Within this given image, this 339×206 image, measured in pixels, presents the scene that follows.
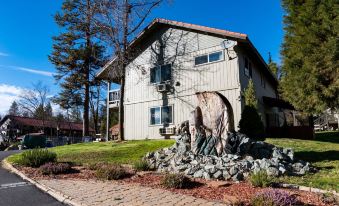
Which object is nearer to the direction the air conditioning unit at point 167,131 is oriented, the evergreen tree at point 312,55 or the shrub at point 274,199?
the shrub

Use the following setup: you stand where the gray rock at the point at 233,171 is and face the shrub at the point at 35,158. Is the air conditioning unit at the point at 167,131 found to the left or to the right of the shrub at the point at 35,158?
right

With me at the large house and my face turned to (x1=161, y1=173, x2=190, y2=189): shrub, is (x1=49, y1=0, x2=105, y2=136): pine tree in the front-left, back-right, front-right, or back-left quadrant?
back-right

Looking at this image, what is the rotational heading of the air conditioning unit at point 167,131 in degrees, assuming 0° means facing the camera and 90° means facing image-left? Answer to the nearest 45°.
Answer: approximately 0°

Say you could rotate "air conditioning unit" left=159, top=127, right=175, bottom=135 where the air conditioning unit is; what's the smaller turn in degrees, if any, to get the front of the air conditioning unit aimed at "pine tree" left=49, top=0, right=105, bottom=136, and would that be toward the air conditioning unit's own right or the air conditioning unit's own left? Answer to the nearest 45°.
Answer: approximately 135° to the air conditioning unit's own right

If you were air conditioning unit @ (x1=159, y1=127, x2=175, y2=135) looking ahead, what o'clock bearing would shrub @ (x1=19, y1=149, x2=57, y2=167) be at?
The shrub is roughly at 1 o'clock from the air conditioning unit.

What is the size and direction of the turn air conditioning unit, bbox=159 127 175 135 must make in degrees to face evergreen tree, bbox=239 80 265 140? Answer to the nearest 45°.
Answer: approximately 45° to its left
